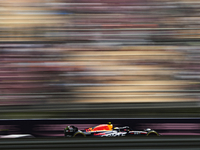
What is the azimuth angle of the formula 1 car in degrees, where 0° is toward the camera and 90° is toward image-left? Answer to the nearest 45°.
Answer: approximately 270°
